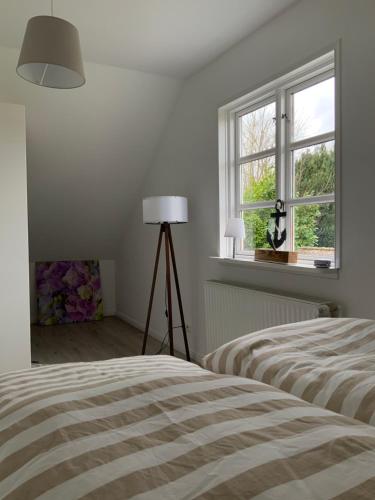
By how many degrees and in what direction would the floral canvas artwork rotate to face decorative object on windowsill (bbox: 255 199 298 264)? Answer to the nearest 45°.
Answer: approximately 45° to its left

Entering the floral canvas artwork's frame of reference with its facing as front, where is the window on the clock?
The window is roughly at 11 o'clock from the floral canvas artwork.

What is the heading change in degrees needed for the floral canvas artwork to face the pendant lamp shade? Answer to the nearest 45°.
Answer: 0° — it already faces it

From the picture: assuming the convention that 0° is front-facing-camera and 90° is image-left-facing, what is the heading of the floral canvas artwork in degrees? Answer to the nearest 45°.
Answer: approximately 0°

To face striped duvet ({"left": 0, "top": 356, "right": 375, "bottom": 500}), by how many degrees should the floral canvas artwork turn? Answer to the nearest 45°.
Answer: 0° — it already faces it
